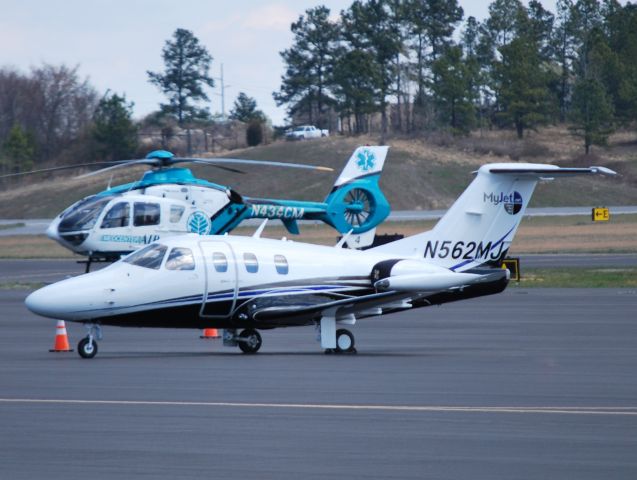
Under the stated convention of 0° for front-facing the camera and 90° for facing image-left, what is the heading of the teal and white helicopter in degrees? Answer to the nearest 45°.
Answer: approximately 90°

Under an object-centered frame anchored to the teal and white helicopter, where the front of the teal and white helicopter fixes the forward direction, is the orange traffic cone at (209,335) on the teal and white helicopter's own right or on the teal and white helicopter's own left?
on the teal and white helicopter's own left

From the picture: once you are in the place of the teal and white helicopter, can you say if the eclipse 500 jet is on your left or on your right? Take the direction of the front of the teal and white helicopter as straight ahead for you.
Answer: on your left
